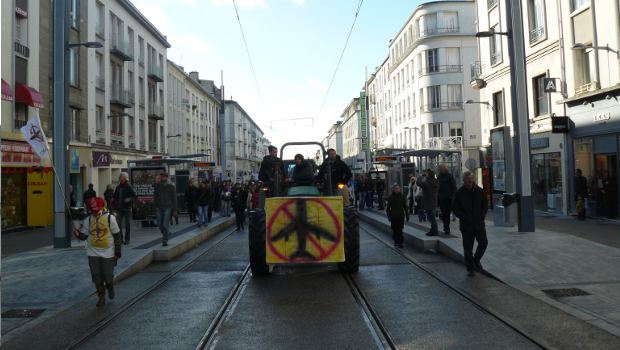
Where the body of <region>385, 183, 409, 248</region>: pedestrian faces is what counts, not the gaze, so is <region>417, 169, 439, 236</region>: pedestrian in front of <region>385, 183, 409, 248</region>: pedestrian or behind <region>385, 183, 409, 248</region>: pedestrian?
behind

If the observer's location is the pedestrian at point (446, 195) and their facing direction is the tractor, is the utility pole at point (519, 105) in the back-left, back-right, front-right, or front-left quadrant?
back-left

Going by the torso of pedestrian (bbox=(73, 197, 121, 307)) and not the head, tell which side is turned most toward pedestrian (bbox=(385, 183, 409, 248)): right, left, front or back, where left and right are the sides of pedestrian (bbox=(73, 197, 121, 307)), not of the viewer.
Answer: left

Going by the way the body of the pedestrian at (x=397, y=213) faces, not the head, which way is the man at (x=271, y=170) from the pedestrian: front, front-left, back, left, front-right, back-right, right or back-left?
front-right
